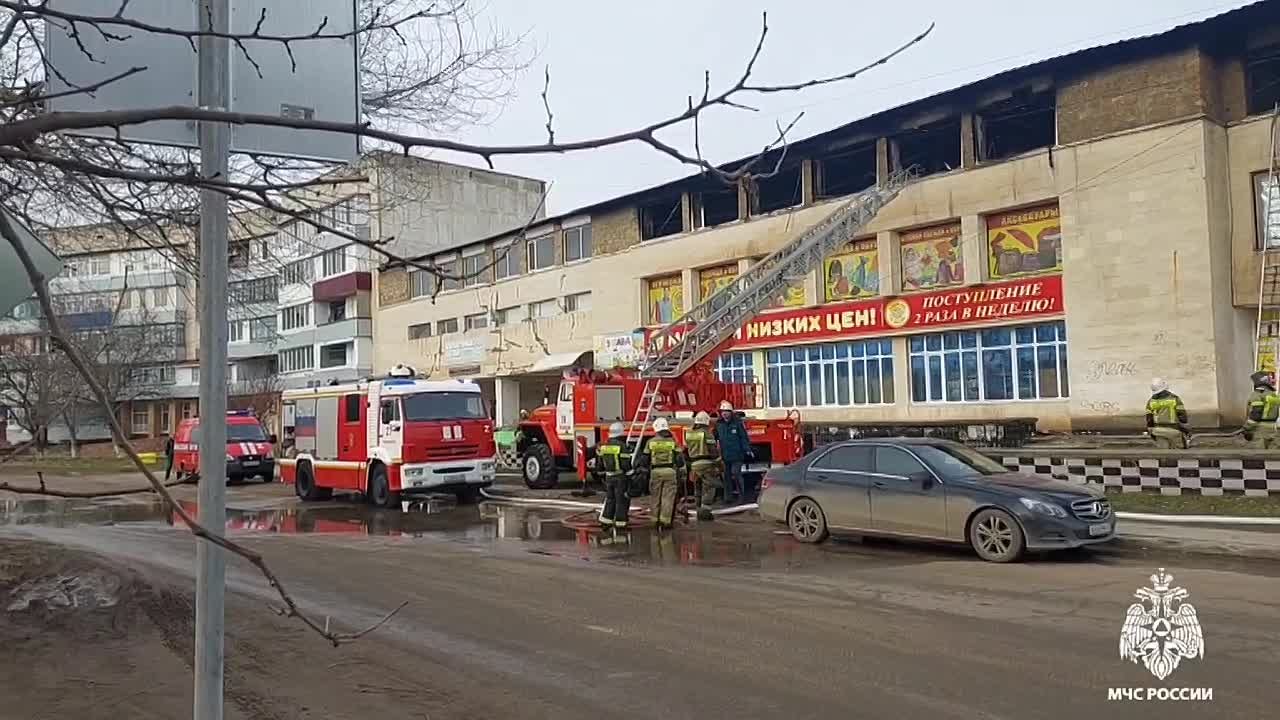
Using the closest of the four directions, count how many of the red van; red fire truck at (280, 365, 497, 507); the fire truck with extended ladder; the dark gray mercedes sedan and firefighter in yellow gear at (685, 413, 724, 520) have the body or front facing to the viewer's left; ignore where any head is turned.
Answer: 1

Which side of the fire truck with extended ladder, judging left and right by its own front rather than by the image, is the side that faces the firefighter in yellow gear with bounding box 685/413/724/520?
left

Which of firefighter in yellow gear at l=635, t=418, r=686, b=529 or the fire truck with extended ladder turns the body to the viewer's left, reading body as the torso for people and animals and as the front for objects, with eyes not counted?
the fire truck with extended ladder

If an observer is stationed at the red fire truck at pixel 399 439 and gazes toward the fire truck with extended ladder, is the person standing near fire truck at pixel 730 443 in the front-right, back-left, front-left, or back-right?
front-right

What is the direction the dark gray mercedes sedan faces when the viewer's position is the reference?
facing the viewer and to the right of the viewer

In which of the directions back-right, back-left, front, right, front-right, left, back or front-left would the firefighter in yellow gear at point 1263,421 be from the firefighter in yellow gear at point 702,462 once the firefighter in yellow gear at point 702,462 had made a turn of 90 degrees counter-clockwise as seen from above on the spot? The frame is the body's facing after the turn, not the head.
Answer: back

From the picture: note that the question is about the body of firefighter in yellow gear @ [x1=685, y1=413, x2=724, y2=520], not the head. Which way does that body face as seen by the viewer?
away from the camera

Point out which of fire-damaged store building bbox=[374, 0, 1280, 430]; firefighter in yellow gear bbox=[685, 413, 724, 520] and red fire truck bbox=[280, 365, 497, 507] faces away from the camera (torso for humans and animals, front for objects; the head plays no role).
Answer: the firefighter in yellow gear

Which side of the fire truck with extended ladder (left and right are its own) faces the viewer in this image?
left

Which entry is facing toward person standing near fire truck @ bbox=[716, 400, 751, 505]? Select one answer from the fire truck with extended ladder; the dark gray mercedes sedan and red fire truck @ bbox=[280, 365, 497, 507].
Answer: the red fire truck

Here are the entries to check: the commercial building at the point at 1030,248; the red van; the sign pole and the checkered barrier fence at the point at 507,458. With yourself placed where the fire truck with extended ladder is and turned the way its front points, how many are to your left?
1

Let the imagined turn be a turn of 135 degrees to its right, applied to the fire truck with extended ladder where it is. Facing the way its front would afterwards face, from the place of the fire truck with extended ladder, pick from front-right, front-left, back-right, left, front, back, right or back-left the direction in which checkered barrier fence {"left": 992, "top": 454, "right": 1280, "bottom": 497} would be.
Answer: right

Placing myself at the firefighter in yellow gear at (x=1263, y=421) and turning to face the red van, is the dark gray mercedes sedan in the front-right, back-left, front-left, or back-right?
front-left

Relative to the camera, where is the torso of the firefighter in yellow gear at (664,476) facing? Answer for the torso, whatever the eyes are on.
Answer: away from the camera
